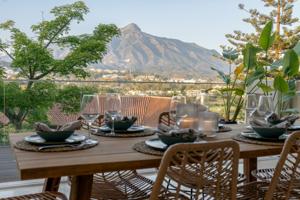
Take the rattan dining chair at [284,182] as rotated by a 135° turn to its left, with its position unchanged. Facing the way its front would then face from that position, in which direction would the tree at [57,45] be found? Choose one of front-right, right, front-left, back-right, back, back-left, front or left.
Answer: back-right

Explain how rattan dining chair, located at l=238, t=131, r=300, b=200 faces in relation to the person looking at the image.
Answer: facing away from the viewer and to the left of the viewer

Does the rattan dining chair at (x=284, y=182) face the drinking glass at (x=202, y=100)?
yes

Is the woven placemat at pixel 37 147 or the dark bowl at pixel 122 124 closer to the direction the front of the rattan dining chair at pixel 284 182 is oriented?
the dark bowl

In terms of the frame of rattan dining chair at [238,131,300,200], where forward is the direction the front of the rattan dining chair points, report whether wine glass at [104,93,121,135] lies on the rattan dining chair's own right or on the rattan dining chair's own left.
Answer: on the rattan dining chair's own left

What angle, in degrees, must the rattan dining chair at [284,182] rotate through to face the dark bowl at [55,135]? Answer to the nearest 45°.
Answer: approximately 45° to its left

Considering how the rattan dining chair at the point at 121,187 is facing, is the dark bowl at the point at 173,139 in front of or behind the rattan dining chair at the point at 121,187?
in front

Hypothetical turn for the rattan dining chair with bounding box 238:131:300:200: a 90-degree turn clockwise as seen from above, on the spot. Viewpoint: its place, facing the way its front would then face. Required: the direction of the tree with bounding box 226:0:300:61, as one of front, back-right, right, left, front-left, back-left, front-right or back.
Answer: front-left

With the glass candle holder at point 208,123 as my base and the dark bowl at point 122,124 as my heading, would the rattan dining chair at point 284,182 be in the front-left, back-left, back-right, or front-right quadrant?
back-left

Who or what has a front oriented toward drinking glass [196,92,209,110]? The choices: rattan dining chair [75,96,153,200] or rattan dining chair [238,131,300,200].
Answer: rattan dining chair [238,131,300,200]
